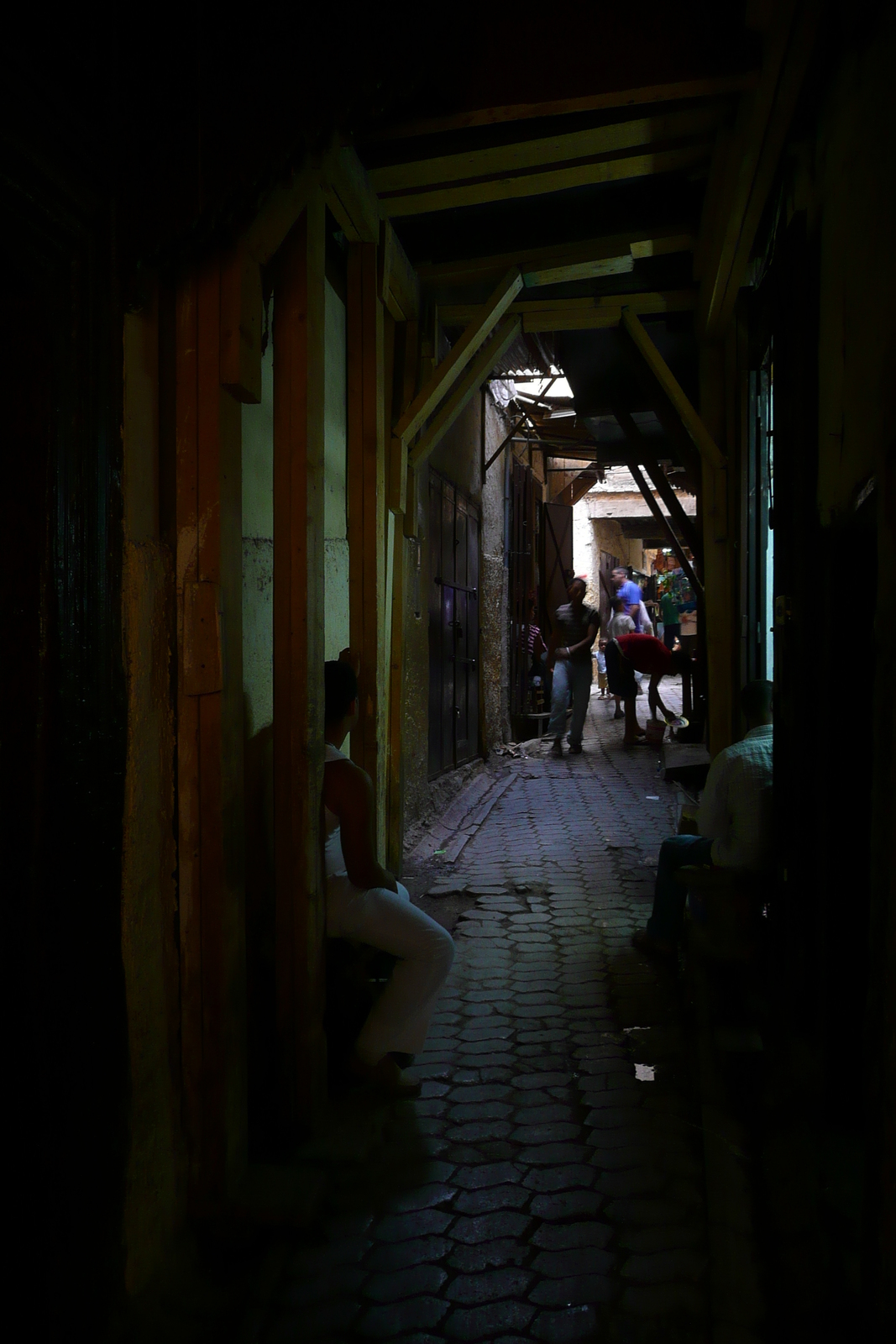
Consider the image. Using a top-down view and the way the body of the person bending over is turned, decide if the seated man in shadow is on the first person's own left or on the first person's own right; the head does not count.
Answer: on the first person's own right

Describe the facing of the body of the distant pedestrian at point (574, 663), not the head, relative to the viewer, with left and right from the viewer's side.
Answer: facing the viewer

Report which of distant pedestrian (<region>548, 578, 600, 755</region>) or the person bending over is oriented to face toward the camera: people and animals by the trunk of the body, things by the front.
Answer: the distant pedestrian

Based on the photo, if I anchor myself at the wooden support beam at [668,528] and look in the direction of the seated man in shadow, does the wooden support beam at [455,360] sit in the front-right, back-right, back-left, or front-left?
front-right

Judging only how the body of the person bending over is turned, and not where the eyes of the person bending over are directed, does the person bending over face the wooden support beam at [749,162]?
no

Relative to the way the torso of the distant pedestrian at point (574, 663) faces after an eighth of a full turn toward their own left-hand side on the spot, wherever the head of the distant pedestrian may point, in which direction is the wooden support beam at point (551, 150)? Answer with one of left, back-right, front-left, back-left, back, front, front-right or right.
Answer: front-right

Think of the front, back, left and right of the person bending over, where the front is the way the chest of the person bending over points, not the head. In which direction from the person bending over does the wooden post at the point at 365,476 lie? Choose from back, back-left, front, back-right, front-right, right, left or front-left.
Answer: right

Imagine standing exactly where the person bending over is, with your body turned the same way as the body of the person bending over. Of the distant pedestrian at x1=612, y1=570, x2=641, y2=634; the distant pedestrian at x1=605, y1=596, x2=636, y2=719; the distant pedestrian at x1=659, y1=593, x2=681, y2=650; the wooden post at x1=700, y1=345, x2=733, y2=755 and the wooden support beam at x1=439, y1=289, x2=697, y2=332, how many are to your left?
3

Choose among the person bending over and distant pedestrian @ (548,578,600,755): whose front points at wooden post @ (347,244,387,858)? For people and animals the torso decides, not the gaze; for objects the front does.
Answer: the distant pedestrian

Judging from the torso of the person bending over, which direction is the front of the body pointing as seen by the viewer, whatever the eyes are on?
to the viewer's right

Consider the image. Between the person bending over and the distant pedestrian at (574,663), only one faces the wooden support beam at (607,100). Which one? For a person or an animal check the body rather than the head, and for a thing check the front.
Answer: the distant pedestrian

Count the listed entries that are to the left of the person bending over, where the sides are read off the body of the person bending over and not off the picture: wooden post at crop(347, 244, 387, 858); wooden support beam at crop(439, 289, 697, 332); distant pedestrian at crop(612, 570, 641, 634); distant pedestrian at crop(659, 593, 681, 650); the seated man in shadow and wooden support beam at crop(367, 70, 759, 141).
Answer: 2

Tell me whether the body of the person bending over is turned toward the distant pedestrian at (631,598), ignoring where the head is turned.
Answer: no

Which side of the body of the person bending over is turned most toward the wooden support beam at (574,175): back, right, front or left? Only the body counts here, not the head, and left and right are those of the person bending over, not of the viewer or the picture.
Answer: right

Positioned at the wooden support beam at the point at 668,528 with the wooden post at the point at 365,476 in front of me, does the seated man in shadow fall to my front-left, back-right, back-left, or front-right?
front-left

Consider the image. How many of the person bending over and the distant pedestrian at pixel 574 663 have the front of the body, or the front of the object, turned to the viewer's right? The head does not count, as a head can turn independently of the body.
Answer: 1

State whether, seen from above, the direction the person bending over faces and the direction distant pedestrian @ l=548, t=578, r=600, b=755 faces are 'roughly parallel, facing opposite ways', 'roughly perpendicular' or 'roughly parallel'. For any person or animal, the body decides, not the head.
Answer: roughly perpendicular
